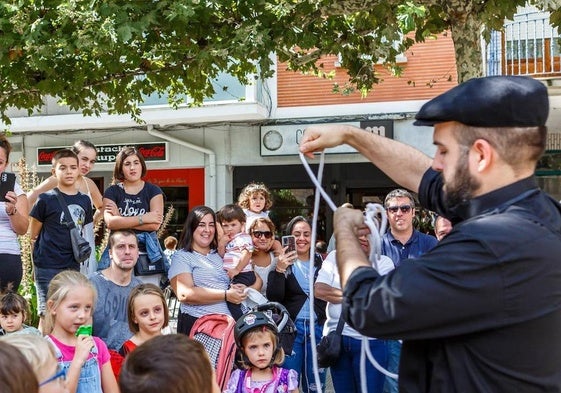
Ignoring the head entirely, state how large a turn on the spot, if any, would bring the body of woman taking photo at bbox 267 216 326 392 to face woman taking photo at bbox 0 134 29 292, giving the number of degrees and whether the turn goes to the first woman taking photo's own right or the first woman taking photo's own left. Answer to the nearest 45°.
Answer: approximately 90° to the first woman taking photo's own right

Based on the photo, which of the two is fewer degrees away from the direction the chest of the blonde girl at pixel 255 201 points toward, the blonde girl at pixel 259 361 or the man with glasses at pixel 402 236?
the blonde girl

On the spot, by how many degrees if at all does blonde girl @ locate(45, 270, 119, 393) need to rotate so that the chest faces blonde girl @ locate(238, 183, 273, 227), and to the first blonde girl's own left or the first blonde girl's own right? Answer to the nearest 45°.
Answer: approximately 90° to the first blonde girl's own left

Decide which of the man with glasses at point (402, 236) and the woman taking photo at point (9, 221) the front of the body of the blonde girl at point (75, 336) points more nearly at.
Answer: the man with glasses

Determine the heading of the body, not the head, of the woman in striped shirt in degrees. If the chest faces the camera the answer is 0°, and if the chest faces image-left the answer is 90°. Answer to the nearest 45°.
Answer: approximately 315°
